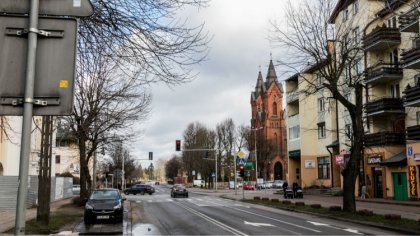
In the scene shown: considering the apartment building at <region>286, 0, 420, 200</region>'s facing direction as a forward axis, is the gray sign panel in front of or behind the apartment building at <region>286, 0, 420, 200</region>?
in front

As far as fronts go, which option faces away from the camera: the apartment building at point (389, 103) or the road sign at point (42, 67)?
the road sign

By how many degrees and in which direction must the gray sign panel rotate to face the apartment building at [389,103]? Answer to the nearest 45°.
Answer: approximately 45° to its right

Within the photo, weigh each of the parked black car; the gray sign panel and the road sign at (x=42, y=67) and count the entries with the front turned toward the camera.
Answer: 1

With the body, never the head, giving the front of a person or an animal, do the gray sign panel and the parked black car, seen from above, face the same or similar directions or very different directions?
very different directions

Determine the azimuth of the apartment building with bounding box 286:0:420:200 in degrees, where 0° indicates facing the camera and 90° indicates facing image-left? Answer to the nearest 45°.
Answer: approximately 45°

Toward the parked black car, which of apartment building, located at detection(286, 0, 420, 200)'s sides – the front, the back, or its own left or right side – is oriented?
front

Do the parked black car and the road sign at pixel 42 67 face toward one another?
yes

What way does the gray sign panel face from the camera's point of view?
away from the camera

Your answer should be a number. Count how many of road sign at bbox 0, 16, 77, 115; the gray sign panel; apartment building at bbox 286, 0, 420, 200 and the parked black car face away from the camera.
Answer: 2

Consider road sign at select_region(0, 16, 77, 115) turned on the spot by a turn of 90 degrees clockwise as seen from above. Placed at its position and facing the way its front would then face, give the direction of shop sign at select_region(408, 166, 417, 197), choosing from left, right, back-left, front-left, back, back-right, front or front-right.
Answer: front-left

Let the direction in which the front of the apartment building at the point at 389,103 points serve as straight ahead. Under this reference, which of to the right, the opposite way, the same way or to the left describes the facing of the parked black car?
to the left

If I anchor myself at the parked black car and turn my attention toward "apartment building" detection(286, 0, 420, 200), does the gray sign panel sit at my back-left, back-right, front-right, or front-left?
back-right

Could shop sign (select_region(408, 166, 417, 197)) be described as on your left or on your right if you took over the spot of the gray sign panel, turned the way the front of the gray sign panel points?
on your right

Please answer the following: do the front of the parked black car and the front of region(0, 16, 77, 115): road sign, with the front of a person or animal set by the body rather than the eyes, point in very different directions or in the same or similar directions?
very different directions

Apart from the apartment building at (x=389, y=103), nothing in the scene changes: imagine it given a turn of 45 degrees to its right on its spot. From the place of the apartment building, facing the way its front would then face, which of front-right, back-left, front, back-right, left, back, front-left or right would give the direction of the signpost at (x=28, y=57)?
left

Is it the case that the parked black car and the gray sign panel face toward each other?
yes

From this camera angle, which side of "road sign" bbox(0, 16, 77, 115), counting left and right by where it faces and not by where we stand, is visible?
back
